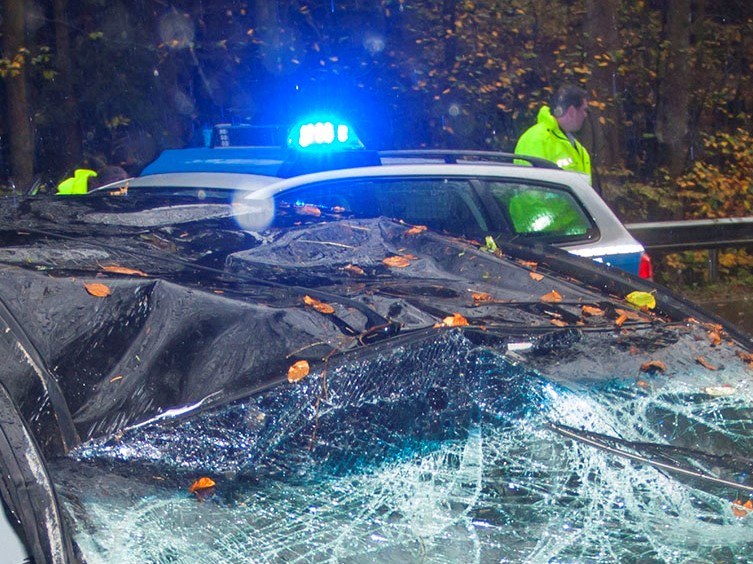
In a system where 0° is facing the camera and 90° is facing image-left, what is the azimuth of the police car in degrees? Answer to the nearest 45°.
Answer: approximately 45°

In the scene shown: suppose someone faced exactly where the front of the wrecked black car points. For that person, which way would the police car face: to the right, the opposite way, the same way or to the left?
to the right

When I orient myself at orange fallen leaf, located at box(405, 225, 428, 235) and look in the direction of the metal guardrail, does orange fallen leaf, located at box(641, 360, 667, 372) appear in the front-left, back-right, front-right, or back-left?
back-right

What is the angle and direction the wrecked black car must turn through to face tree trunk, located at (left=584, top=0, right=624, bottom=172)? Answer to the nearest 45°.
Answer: approximately 135° to its left

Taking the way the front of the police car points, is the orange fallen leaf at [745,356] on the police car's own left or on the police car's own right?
on the police car's own left

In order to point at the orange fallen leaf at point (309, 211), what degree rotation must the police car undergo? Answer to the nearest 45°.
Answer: approximately 45° to its left

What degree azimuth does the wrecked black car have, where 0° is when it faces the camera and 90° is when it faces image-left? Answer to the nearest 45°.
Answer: approximately 315°

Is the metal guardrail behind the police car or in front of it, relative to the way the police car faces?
behind

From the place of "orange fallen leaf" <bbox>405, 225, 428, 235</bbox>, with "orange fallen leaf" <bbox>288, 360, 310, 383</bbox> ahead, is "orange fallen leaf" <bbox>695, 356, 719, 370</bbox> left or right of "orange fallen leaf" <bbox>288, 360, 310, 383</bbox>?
left

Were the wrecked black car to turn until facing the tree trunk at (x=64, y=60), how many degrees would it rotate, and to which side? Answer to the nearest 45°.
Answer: approximately 135° to its left

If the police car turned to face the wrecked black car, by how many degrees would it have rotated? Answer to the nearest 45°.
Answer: approximately 45° to its left

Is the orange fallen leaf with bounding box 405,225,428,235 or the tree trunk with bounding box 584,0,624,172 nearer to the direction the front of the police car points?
the orange fallen leaf
